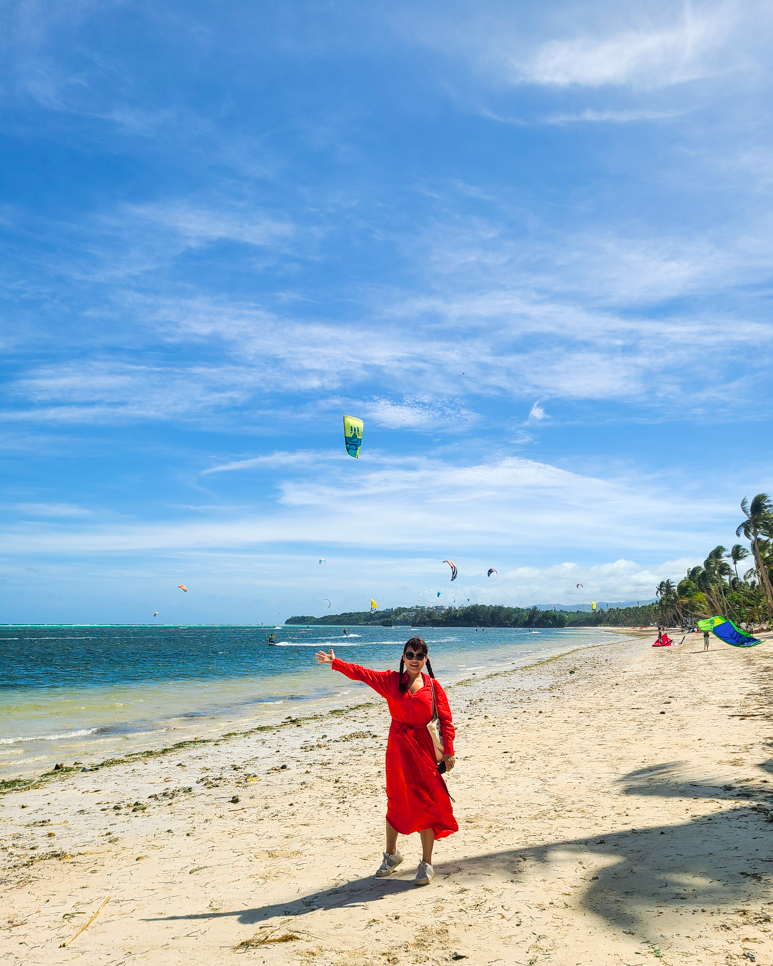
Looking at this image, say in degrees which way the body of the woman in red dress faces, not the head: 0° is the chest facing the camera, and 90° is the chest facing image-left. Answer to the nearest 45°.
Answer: approximately 0°

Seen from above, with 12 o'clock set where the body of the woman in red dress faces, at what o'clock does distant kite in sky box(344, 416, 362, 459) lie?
The distant kite in sky is roughly at 6 o'clock from the woman in red dress.

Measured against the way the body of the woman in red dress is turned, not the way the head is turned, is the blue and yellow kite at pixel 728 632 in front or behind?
behind
